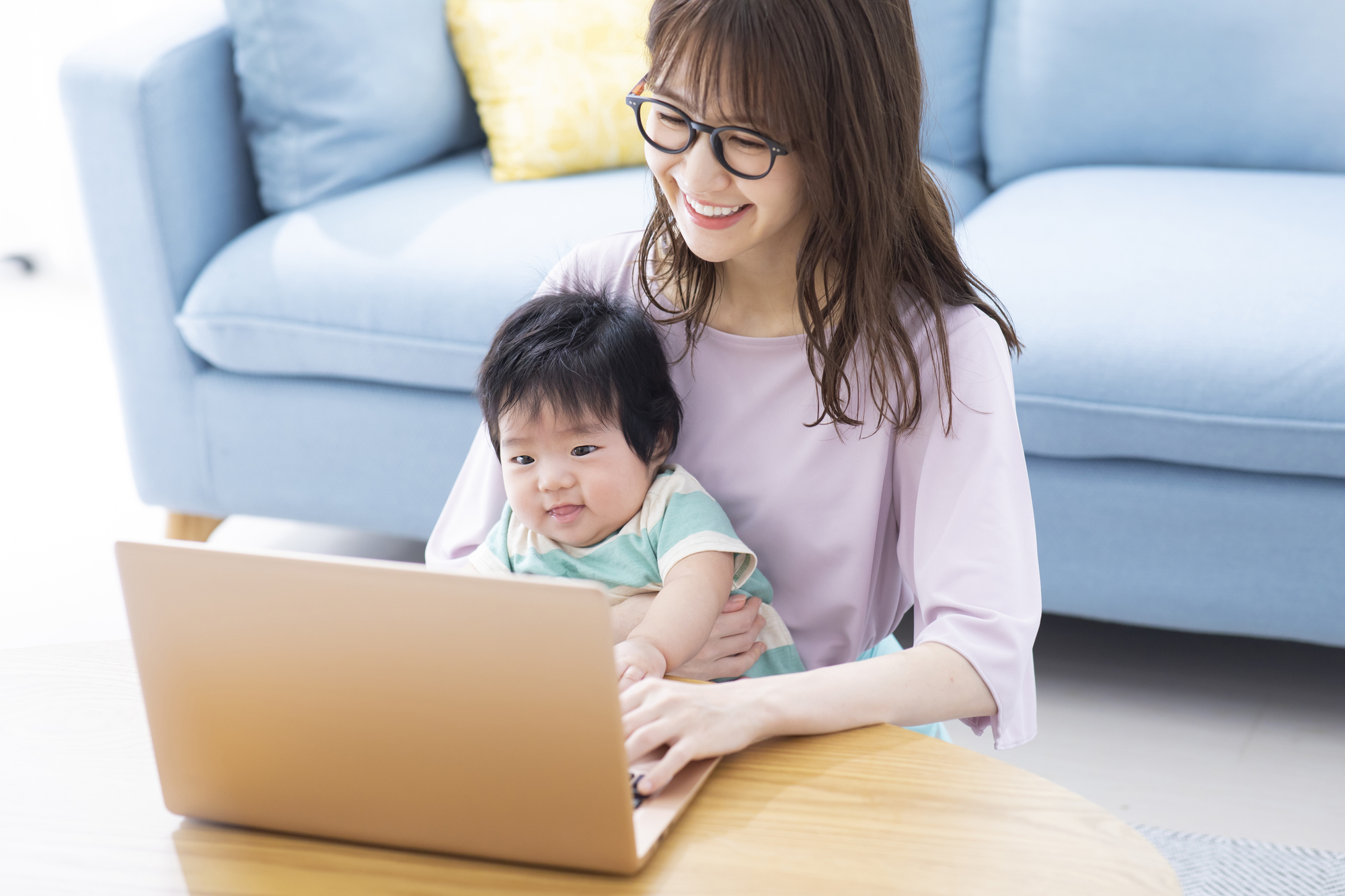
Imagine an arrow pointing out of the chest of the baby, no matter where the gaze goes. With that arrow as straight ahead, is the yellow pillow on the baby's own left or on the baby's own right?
on the baby's own right

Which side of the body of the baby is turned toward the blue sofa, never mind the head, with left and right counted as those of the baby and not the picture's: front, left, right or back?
back

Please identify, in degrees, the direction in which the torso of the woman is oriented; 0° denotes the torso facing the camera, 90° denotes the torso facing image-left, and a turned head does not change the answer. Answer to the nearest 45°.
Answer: approximately 45°

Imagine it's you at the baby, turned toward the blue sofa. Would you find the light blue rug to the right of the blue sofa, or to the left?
right

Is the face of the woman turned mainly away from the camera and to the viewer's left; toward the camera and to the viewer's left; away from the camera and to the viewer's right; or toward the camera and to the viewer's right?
toward the camera and to the viewer's left

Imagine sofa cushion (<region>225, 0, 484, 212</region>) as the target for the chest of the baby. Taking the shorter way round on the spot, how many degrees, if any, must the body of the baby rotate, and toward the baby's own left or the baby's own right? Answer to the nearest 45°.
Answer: approximately 135° to the baby's own right

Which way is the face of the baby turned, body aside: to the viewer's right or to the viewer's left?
to the viewer's left
